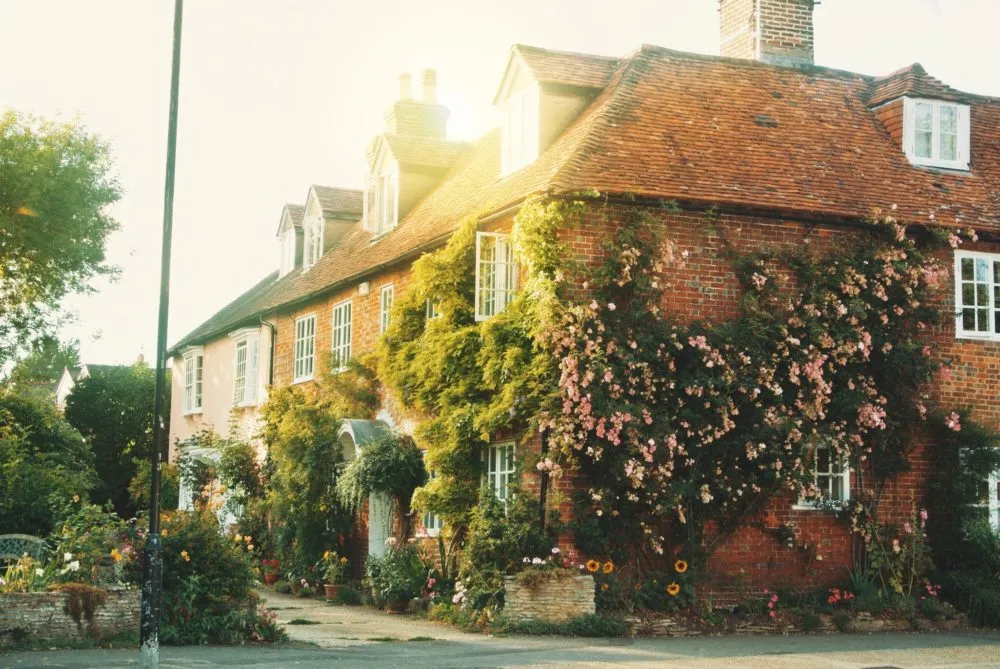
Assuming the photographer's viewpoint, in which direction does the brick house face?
facing the viewer and to the left of the viewer

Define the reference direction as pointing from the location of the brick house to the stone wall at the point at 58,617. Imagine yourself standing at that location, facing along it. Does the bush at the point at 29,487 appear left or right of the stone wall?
right

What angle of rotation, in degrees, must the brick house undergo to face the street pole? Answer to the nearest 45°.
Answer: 0° — it already faces it

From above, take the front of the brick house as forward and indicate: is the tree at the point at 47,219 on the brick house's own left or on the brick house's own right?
on the brick house's own right

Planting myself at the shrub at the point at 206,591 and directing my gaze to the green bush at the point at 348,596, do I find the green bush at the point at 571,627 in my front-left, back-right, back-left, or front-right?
front-right

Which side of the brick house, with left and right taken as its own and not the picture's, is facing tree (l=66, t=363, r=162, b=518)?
right

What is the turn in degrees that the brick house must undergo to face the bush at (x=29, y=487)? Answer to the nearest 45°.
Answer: approximately 45° to its right

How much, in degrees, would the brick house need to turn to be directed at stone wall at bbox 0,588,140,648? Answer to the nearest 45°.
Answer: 0° — it already faces it

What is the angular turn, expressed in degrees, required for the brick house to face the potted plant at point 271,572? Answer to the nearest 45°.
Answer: approximately 90° to its right

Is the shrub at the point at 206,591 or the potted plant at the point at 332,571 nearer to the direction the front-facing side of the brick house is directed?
the shrub
